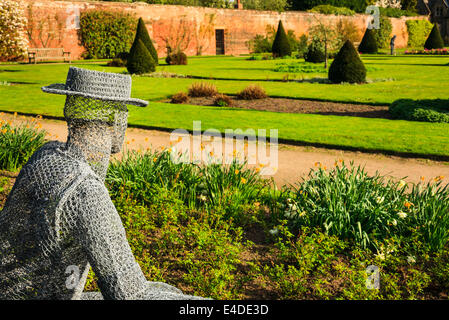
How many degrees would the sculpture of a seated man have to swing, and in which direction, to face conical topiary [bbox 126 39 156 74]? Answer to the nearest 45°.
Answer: approximately 45° to its left

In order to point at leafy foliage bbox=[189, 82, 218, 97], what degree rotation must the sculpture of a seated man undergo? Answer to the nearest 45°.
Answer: approximately 45° to its left

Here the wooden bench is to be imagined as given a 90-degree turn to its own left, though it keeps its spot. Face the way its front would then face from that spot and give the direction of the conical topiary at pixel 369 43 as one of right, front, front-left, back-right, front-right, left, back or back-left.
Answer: front

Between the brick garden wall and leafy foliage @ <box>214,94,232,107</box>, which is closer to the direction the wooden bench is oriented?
the leafy foliage

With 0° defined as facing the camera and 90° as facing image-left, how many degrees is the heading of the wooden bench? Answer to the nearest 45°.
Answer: approximately 0°

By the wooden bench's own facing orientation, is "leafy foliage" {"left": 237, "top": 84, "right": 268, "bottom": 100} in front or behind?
in front

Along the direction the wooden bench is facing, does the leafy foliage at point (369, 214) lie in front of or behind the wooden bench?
in front

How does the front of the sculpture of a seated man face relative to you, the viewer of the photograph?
facing away from the viewer and to the right of the viewer

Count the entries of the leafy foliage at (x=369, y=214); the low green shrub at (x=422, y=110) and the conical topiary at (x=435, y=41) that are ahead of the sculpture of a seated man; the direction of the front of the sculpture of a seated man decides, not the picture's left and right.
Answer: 3

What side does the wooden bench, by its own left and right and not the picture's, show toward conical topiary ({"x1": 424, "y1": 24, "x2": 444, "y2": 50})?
left

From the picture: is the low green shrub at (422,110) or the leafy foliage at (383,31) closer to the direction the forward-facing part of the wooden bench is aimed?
the low green shrub

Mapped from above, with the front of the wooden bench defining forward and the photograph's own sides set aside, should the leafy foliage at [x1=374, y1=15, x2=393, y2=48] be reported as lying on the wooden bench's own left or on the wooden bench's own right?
on the wooden bench's own left

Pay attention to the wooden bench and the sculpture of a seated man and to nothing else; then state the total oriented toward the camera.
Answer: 1

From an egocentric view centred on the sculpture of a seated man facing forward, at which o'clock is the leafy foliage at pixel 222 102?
The leafy foliage is roughly at 11 o'clock from the sculpture of a seated man.
